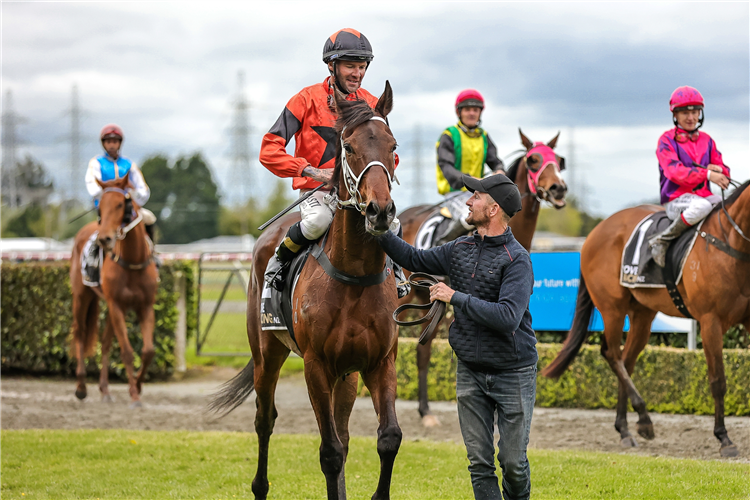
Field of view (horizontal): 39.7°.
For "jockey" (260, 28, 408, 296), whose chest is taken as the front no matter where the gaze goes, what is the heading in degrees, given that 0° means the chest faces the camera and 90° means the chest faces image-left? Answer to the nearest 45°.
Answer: approximately 315°

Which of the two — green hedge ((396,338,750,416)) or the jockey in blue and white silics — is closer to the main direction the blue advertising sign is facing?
the green hedge

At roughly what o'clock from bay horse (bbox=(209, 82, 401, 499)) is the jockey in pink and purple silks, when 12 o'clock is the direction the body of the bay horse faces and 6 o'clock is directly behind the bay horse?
The jockey in pink and purple silks is roughly at 9 o'clock from the bay horse.

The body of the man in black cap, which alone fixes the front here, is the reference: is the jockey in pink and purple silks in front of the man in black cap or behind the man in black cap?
behind

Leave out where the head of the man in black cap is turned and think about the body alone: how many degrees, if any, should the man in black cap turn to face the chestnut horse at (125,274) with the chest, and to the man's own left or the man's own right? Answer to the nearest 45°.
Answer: approximately 90° to the man's own right

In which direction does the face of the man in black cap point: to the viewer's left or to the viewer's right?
to the viewer's left

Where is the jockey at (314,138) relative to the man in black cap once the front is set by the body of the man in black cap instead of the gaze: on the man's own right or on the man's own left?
on the man's own right

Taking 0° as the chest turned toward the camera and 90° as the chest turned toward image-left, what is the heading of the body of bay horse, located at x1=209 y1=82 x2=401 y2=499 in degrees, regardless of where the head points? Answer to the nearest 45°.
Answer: approximately 315°

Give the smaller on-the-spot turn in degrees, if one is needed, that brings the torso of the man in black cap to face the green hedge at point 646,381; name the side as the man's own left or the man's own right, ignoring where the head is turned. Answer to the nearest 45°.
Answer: approximately 135° to the man's own right

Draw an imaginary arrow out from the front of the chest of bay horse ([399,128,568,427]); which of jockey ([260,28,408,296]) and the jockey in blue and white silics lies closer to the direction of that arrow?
the jockey

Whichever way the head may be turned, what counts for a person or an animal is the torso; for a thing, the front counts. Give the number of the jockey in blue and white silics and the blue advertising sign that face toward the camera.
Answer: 2

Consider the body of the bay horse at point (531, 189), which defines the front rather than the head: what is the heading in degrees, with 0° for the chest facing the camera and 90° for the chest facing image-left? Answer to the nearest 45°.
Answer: approximately 315°
